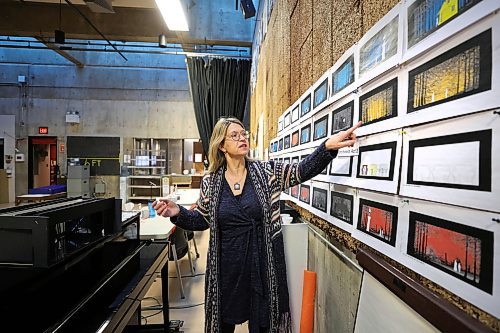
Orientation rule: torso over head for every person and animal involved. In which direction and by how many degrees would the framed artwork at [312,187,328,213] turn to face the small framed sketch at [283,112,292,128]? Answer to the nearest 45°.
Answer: approximately 135° to its right

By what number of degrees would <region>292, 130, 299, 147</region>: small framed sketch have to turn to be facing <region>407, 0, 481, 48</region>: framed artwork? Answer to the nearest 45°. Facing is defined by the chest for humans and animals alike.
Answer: approximately 45° to its left

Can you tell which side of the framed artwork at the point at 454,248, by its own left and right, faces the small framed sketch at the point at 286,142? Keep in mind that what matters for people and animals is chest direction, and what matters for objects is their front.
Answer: right

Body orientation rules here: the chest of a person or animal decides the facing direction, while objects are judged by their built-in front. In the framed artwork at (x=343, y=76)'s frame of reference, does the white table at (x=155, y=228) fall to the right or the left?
on its right

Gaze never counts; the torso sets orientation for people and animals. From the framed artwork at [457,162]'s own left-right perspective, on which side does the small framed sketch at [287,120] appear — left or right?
on its right

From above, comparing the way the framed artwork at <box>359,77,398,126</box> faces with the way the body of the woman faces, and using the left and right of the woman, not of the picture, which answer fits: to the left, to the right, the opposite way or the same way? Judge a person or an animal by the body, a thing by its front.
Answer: to the right

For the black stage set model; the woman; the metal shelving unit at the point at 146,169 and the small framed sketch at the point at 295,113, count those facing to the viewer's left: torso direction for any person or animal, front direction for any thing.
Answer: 1

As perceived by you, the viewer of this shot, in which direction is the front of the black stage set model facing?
facing the viewer and to the right of the viewer

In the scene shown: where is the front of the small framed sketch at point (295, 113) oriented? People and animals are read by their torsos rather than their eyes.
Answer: to the viewer's left
